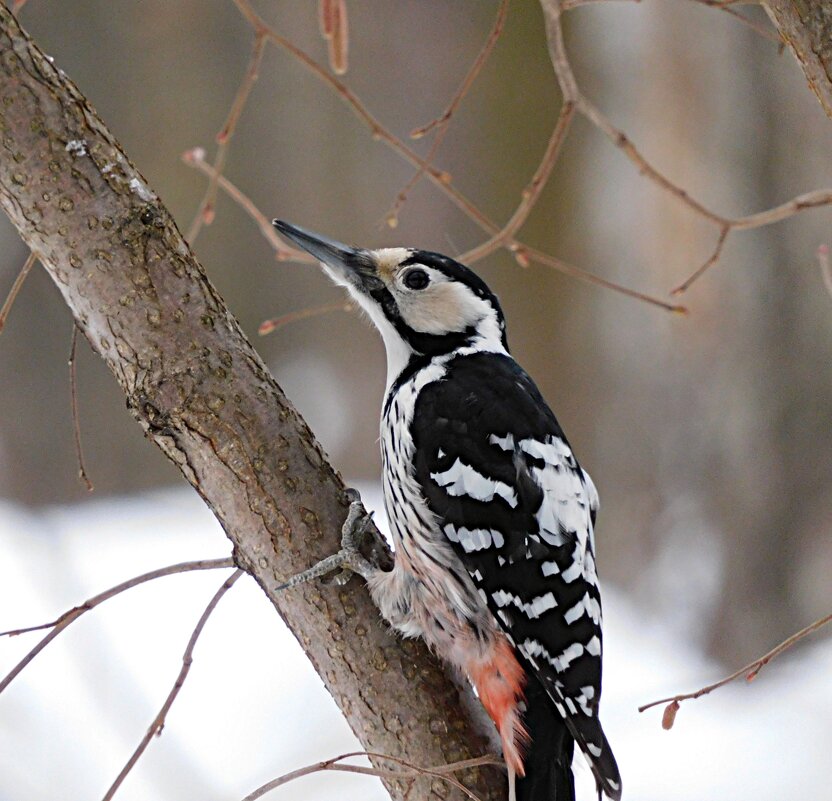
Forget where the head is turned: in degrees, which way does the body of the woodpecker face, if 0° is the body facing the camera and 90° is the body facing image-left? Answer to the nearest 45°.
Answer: approximately 90°

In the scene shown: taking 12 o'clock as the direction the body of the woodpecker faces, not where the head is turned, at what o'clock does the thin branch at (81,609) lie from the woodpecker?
The thin branch is roughly at 11 o'clock from the woodpecker.
